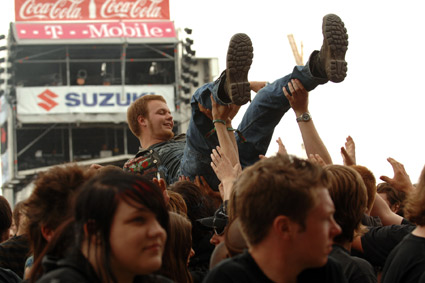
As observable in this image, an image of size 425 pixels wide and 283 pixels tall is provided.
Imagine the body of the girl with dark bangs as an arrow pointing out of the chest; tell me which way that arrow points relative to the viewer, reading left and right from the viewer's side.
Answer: facing the viewer and to the right of the viewer

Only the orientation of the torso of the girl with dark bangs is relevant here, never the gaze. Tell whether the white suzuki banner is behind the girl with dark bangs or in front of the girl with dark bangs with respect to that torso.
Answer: behind

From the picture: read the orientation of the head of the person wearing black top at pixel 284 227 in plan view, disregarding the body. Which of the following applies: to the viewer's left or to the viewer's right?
to the viewer's right

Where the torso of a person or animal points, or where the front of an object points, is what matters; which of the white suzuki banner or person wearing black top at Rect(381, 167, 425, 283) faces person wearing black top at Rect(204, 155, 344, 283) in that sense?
the white suzuki banner

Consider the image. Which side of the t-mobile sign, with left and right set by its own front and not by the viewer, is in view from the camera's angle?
front

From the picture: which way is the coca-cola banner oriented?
toward the camera

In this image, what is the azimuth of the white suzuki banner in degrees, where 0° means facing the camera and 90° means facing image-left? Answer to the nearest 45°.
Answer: approximately 0°

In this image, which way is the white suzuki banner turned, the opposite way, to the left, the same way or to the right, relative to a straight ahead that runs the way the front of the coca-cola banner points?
the same way

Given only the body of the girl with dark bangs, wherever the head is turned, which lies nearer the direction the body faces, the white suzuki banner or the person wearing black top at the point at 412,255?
the person wearing black top

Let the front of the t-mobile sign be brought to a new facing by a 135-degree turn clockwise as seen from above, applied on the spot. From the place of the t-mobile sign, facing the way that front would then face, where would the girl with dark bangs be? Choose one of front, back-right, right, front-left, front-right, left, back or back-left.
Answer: back-left

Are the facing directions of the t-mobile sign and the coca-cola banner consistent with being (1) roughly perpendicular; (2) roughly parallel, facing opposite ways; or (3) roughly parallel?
roughly parallel

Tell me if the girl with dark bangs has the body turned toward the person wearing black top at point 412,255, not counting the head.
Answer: no
